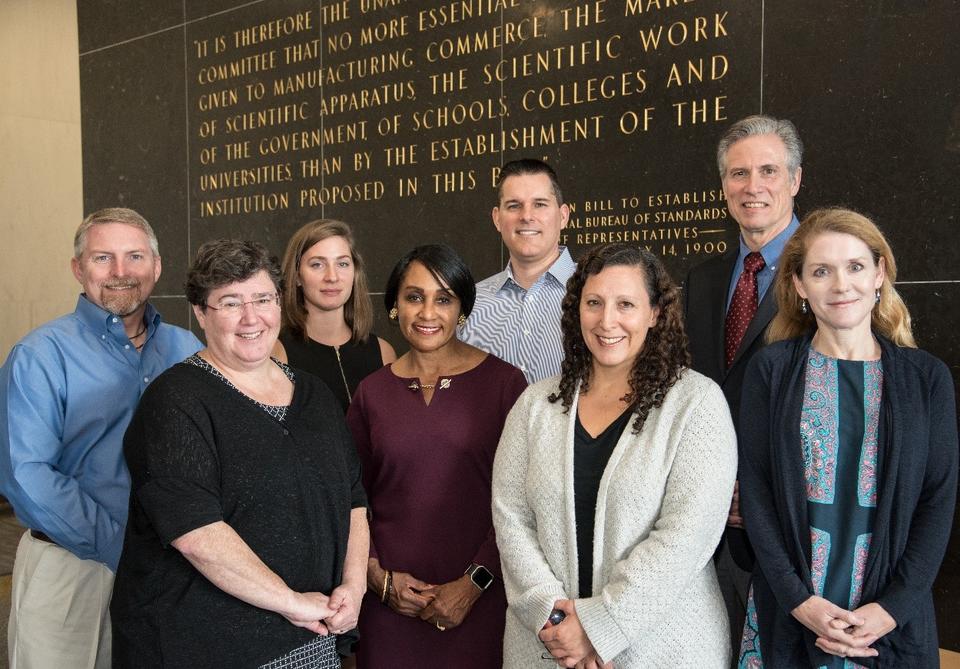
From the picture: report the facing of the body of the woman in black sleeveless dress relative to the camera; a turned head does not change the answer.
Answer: toward the camera

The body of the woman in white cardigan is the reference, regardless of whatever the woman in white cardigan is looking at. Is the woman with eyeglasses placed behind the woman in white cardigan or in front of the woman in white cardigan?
in front

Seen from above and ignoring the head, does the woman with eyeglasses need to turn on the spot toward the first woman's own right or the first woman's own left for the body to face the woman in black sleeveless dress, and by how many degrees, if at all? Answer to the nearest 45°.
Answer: approximately 135° to the first woman's own left

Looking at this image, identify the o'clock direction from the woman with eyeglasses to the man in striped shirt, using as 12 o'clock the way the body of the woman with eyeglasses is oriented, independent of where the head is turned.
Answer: The man in striped shirt is roughly at 9 o'clock from the woman with eyeglasses.

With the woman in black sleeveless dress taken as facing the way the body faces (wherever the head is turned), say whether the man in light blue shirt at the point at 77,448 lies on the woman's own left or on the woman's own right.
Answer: on the woman's own right

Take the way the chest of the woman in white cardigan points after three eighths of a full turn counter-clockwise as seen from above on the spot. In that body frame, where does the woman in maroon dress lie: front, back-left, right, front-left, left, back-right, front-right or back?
back-left

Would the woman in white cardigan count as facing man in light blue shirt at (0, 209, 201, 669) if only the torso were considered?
no

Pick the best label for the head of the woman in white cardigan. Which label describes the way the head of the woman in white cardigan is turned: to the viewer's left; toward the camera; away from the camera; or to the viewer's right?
toward the camera

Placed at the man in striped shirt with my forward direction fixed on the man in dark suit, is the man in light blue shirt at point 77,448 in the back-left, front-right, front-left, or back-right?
back-right

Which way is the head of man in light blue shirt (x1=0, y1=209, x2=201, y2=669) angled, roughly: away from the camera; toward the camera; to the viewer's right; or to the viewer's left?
toward the camera

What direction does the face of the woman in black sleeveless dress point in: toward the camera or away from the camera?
toward the camera

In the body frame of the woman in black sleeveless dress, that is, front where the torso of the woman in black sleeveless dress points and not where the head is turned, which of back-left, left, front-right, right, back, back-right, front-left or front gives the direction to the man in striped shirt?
left

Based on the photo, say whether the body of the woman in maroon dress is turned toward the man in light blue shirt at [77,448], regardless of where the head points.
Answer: no

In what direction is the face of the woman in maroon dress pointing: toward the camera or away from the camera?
toward the camera

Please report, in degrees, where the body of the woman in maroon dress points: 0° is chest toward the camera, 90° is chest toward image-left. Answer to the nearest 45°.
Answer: approximately 0°

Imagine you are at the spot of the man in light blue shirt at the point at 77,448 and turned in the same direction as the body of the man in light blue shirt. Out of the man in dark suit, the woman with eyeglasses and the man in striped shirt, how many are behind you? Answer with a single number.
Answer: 0

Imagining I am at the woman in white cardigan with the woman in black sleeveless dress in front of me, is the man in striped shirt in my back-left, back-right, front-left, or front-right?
front-right

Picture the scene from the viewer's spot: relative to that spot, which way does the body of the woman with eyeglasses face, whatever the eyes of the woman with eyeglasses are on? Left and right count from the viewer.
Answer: facing the viewer and to the right of the viewer

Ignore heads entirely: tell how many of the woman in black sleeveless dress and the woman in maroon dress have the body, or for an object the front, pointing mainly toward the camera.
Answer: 2

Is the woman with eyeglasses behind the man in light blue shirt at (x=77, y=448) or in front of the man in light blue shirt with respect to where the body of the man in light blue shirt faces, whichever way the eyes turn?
in front
